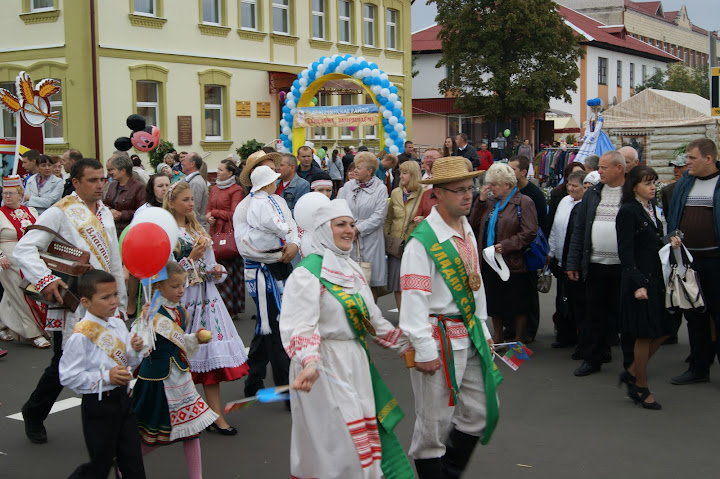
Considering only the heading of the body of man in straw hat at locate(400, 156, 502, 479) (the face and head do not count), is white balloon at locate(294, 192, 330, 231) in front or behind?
behind

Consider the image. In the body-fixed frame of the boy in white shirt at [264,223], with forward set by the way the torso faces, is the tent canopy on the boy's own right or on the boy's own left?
on the boy's own left

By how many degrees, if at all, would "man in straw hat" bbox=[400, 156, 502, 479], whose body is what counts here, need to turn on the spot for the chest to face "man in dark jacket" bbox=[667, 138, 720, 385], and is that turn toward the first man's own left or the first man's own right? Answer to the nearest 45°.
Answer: approximately 90° to the first man's own left

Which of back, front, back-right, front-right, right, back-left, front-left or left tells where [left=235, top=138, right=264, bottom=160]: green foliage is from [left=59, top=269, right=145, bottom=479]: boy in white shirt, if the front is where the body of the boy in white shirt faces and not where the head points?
back-left

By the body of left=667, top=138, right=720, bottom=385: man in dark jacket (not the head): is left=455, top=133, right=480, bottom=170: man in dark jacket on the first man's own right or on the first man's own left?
on the first man's own right

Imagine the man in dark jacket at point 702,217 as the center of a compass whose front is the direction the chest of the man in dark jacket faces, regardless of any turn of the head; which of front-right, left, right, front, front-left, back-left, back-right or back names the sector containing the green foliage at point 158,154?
right

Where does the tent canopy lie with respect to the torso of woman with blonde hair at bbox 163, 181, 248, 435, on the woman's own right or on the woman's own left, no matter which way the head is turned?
on the woman's own left

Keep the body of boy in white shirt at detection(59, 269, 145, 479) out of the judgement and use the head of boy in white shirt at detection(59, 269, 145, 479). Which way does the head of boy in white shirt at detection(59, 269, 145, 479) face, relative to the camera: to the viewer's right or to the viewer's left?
to the viewer's right
